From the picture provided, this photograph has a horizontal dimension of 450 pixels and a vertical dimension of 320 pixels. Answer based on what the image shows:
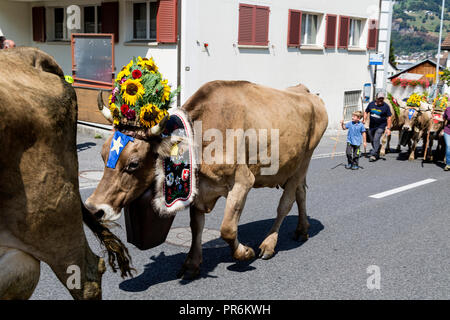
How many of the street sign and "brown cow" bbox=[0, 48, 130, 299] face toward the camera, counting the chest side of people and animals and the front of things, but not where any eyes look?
1

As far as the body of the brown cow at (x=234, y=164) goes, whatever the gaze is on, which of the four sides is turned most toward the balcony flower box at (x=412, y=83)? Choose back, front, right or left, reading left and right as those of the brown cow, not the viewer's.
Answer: back

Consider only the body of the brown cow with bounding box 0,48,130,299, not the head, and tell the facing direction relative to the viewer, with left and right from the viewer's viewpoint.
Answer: facing to the left of the viewer

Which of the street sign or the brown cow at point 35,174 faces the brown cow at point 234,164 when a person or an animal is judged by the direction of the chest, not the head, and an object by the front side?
the street sign

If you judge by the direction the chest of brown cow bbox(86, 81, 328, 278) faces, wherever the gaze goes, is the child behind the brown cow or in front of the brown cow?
behind

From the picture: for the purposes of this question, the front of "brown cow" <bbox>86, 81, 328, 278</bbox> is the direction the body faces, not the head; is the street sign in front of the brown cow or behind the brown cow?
behind

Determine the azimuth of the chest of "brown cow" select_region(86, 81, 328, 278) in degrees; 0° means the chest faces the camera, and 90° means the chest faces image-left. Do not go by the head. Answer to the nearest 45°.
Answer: approximately 45°

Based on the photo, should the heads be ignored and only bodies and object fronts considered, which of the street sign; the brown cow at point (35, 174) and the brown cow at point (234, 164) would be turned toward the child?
the street sign
